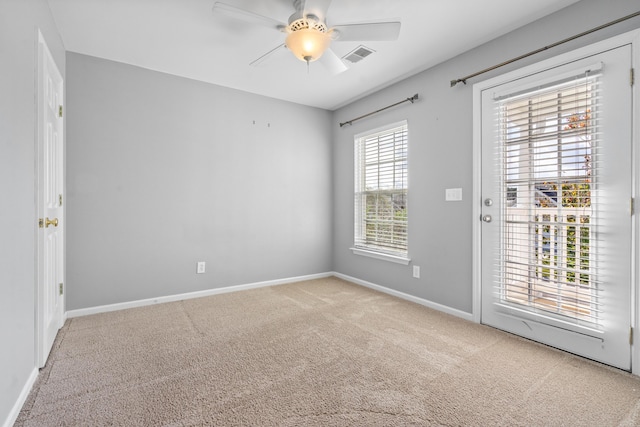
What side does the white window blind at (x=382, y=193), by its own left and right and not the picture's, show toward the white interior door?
front

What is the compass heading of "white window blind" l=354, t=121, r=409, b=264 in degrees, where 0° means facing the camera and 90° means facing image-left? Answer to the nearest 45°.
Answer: approximately 45°

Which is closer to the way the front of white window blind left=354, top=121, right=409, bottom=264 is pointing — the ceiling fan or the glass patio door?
the ceiling fan

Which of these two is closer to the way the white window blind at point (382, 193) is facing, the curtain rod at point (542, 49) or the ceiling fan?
the ceiling fan

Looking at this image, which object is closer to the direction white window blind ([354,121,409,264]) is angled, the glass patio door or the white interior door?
the white interior door

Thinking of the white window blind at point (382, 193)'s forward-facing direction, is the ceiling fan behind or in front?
in front

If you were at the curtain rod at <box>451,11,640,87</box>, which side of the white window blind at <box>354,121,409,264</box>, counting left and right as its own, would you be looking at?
left

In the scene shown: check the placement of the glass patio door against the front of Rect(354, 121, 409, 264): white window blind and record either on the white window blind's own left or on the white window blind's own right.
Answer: on the white window blind's own left

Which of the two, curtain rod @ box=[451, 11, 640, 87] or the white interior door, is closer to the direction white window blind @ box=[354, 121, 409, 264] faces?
the white interior door
